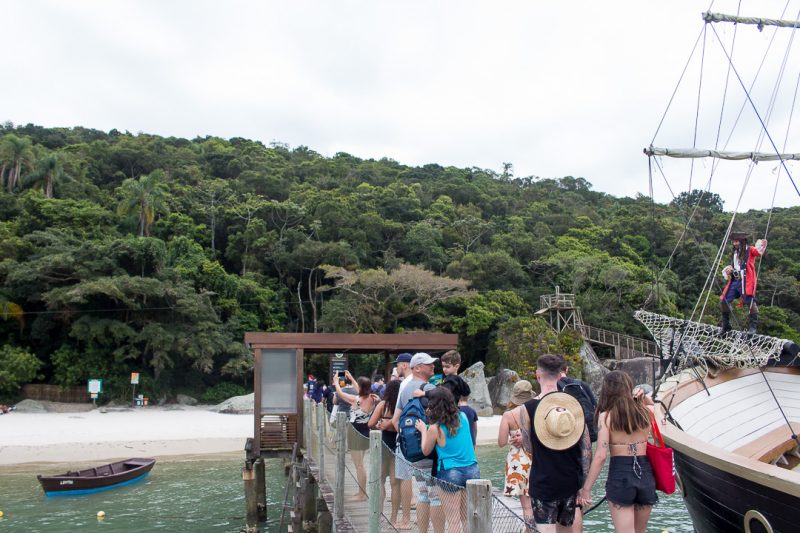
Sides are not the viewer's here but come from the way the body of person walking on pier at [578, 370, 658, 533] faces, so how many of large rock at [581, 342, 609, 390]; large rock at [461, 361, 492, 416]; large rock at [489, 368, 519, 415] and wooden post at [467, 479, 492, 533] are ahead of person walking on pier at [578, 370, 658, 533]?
3

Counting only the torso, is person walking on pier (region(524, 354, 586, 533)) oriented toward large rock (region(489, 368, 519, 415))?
yes

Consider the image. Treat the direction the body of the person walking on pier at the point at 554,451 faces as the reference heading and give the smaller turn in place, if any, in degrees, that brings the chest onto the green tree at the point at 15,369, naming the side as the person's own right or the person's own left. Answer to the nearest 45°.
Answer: approximately 45° to the person's own left

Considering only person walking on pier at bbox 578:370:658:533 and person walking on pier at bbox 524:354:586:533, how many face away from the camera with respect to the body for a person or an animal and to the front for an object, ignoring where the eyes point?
2

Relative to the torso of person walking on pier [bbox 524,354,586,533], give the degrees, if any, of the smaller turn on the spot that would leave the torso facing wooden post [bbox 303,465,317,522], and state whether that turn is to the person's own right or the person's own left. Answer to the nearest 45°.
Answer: approximately 45° to the person's own left

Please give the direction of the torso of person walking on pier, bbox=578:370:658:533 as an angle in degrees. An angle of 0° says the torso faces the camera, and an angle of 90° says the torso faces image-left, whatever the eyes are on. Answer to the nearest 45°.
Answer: approximately 180°

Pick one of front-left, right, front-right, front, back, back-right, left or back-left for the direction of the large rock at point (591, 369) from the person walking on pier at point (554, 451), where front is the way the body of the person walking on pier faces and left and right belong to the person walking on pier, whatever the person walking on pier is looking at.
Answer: front

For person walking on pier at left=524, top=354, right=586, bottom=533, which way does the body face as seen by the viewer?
away from the camera

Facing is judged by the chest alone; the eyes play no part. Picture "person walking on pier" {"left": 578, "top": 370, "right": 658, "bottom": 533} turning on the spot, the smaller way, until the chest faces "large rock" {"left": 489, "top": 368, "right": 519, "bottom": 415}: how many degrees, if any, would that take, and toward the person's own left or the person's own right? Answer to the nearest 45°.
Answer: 0° — they already face it

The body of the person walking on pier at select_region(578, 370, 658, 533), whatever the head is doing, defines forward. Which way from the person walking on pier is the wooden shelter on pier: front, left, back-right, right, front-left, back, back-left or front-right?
front-left

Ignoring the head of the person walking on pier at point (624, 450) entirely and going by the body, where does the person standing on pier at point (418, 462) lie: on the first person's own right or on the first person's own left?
on the first person's own left

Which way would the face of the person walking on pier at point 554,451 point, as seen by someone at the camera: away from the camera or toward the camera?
away from the camera

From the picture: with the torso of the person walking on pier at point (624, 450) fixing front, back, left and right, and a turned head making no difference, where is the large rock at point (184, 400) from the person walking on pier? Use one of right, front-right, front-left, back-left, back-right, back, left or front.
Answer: front-left

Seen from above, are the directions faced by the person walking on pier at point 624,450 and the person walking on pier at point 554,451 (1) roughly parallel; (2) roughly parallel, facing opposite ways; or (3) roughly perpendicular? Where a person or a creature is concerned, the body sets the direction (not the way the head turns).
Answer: roughly parallel

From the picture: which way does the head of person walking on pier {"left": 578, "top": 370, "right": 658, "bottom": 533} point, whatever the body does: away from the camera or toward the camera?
away from the camera
